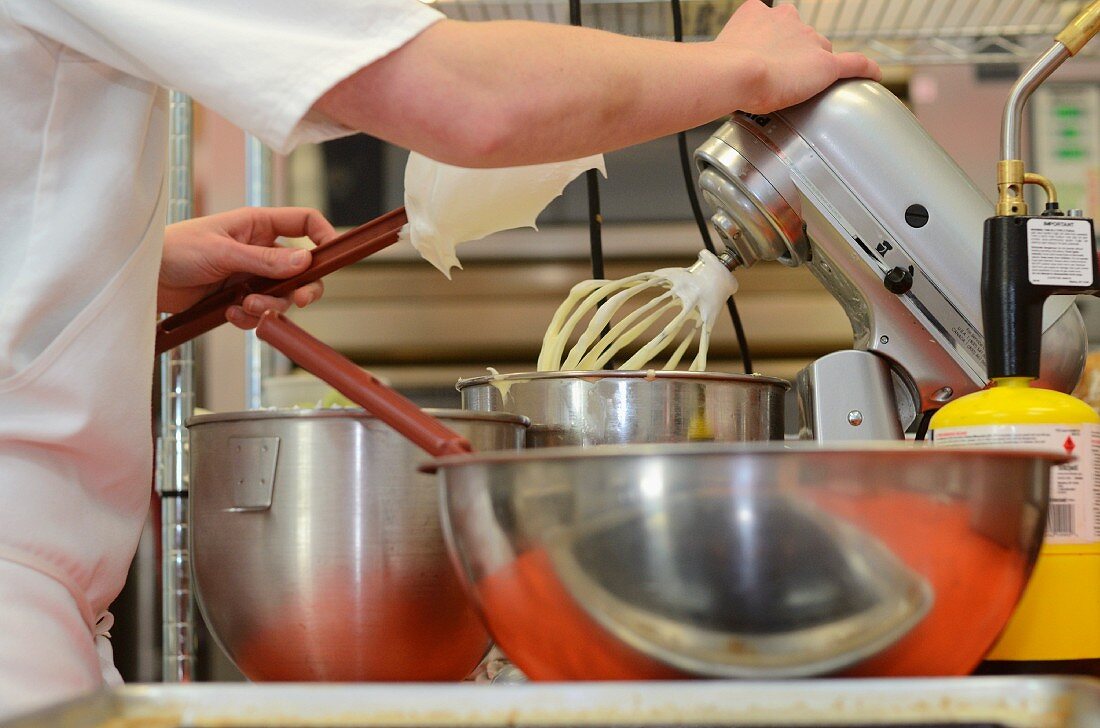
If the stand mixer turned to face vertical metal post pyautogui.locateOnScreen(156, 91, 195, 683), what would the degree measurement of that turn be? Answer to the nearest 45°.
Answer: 0° — it already faces it

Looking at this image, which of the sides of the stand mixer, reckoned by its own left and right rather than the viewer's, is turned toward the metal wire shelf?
right

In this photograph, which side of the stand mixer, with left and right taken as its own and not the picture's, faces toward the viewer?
left
